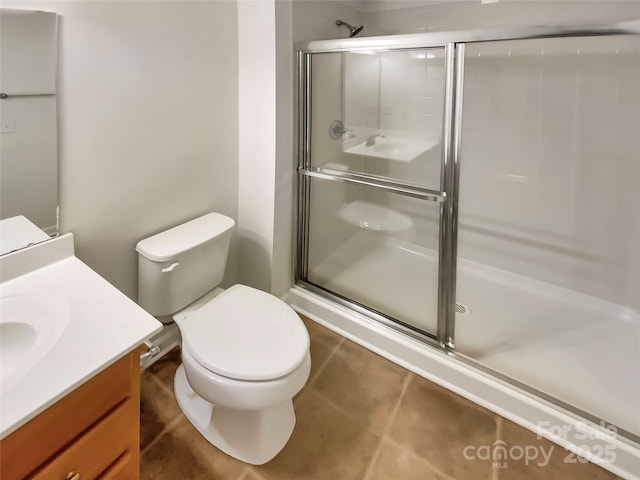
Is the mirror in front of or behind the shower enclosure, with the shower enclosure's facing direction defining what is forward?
in front

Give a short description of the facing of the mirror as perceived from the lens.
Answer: facing the viewer and to the right of the viewer

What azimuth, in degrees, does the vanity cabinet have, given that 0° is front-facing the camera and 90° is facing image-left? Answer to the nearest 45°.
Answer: approximately 315°

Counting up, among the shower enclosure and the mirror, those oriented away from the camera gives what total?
0
